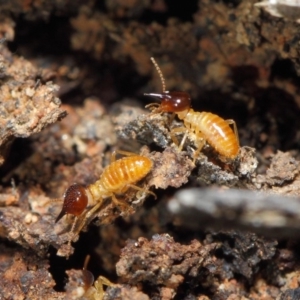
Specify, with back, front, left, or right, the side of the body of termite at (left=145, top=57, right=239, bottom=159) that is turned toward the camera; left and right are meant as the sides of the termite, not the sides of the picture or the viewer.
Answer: left
